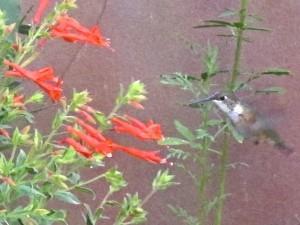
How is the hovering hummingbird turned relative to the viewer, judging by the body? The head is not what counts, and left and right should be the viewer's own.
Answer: facing to the left of the viewer

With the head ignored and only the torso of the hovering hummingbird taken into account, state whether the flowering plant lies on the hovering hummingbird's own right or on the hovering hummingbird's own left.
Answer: on the hovering hummingbird's own left
